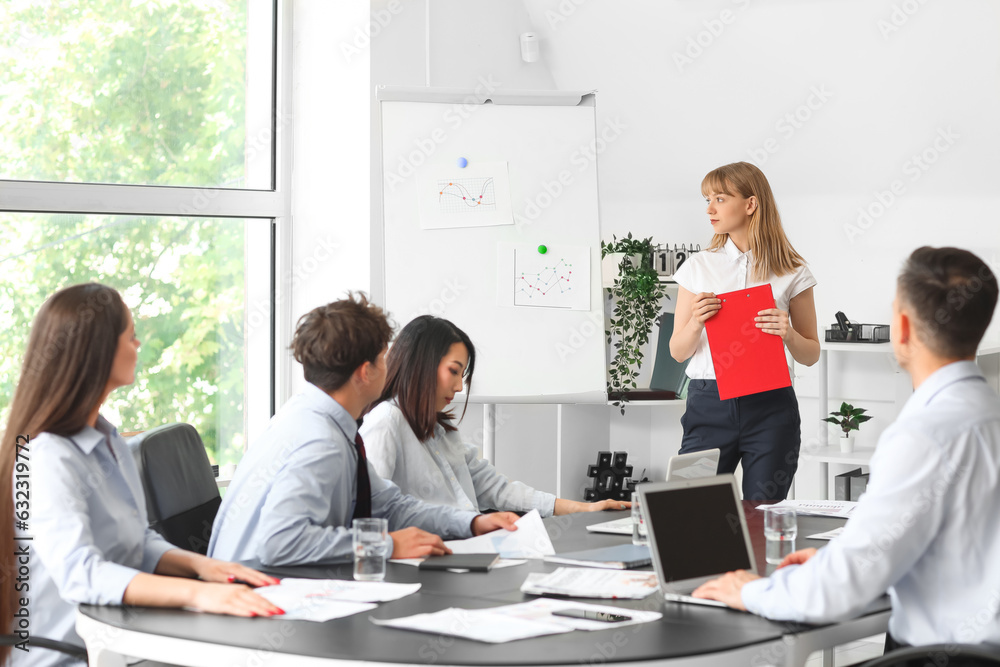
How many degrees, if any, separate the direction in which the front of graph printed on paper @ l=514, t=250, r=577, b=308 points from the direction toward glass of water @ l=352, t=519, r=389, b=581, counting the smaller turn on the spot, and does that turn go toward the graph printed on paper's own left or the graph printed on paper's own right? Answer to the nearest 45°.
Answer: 0° — it already faces it

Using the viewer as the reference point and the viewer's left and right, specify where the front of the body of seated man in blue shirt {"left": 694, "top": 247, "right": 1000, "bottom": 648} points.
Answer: facing away from the viewer and to the left of the viewer

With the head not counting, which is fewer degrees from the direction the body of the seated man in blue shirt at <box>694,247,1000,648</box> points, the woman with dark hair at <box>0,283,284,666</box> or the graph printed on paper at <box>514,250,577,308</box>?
the graph printed on paper

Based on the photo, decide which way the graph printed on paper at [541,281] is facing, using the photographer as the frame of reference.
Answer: facing the viewer

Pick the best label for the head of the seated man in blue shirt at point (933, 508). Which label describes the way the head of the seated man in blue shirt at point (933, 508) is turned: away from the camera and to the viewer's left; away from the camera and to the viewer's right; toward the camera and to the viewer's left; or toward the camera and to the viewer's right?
away from the camera and to the viewer's left

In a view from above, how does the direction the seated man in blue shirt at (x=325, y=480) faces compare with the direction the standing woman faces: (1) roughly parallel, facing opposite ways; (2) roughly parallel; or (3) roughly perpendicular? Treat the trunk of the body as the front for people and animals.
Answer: roughly perpendicular

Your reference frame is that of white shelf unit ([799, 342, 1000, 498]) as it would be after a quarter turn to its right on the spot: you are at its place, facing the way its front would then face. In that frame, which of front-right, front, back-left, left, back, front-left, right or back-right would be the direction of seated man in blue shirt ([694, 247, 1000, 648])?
left

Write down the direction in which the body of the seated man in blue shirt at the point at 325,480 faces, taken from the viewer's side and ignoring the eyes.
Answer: to the viewer's right

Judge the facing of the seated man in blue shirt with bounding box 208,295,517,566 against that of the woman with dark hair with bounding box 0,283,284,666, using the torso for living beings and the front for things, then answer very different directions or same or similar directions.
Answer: same or similar directions

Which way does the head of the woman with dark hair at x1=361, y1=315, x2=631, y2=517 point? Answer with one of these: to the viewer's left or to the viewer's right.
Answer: to the viewer's right

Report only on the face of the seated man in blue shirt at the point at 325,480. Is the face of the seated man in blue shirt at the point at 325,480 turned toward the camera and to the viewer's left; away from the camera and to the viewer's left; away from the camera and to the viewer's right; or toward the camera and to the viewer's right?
away from the camera and to the viewer's right

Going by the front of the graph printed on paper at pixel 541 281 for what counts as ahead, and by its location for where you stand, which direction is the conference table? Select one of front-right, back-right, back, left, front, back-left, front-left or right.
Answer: front

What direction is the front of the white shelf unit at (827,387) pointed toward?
toward the camera

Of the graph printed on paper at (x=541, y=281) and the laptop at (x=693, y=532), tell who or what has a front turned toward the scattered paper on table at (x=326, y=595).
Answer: the graph printed on paper

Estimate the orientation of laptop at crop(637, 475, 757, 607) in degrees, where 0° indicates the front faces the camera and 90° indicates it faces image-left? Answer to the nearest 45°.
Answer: approximately 315°

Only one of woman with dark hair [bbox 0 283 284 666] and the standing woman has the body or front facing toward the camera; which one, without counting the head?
the standing woman

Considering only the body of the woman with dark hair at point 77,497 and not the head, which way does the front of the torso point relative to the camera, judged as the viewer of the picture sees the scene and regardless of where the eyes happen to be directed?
to the viewer's right

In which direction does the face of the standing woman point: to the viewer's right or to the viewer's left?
to the viewer's left

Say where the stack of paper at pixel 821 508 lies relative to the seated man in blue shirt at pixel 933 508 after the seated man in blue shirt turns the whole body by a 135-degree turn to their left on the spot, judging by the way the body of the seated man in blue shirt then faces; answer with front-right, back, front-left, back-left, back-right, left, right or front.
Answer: back
